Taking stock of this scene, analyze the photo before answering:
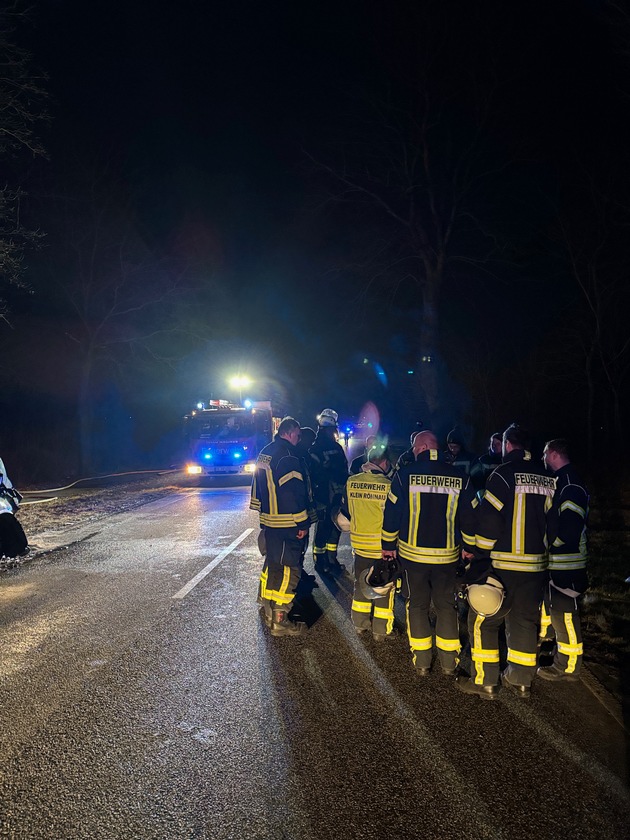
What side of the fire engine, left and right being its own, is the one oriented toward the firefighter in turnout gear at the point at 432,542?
front

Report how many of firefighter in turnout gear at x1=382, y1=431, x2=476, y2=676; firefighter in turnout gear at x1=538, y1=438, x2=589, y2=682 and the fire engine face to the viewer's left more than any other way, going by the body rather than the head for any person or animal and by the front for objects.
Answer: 1

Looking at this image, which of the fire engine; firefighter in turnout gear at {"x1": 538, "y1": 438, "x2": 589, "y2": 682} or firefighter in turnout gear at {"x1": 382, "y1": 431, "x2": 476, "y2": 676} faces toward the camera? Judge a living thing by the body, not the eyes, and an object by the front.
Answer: the fire engine

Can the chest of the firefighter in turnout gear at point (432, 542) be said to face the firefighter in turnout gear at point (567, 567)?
no

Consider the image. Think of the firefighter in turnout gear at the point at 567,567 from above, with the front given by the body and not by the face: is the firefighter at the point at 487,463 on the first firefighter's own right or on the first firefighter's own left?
on the first firefighter's own right

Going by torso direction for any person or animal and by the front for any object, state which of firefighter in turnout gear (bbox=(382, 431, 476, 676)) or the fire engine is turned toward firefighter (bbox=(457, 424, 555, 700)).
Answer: the fire engine

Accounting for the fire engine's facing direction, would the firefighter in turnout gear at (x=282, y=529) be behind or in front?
in front

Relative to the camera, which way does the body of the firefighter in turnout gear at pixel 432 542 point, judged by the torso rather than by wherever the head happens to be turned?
away from the camera

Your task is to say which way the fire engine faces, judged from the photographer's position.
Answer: facing the viewer

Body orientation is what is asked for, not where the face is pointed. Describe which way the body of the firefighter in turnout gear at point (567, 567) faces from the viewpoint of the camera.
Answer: to the viewer's left

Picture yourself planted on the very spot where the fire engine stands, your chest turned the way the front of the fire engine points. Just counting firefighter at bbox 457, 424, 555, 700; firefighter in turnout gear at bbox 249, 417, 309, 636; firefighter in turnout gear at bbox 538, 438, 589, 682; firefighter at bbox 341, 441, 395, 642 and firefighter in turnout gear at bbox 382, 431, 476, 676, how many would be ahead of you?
5

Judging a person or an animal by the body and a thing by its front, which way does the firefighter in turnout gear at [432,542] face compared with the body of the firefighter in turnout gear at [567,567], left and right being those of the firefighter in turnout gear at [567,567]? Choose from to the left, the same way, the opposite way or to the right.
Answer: to the right

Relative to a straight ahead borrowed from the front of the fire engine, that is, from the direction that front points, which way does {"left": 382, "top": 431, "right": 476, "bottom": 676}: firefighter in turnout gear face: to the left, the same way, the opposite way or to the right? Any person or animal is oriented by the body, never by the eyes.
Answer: the opposite way

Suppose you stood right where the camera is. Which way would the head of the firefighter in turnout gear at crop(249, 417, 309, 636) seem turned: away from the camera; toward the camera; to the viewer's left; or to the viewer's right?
to the viewer's right

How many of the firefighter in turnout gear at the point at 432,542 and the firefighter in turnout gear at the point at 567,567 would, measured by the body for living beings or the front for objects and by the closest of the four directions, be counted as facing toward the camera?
0

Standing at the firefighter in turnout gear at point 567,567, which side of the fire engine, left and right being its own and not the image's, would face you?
front
